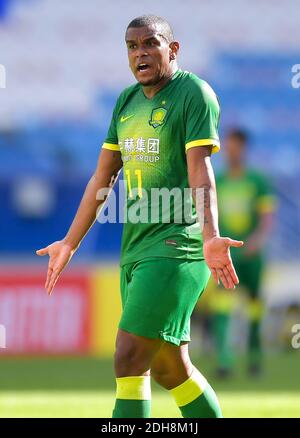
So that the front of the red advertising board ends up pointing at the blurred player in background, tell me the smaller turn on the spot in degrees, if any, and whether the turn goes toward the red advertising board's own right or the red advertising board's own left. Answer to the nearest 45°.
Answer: approximately 45° to the red advertising board's own left

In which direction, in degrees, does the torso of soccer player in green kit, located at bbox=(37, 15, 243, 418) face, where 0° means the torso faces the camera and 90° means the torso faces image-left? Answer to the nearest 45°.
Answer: approximately 45°

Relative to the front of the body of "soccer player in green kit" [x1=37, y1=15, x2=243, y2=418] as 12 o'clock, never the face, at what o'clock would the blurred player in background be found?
The blurred player in background is roughly at 5 o'clock from the soccer player in green kit.
